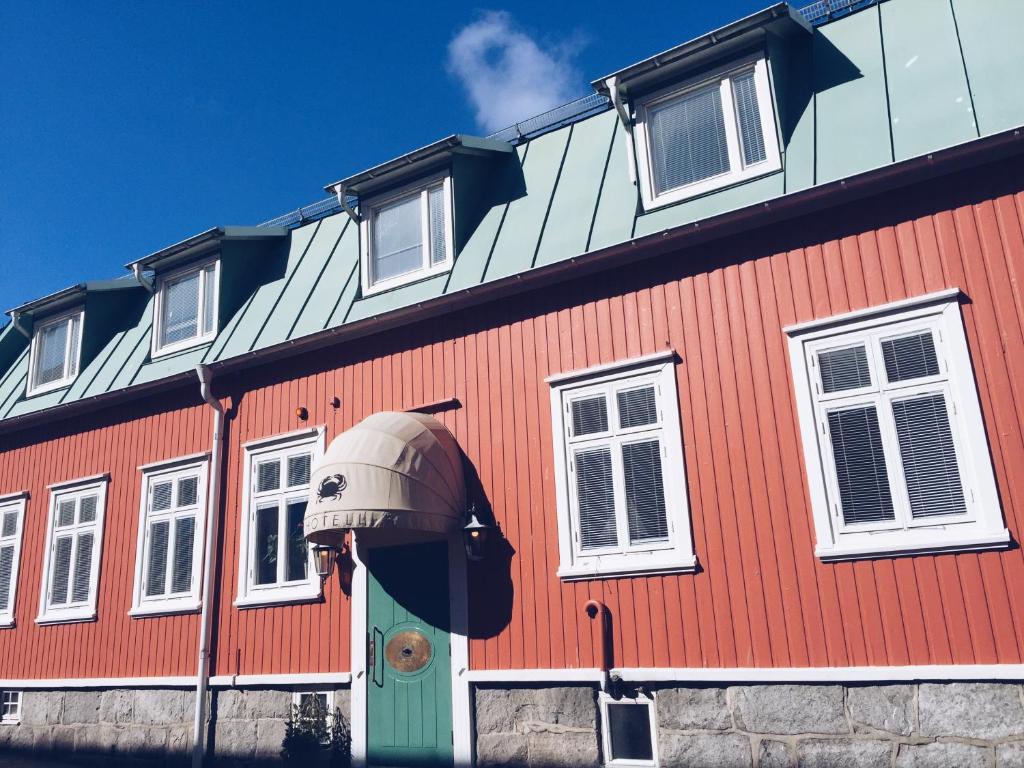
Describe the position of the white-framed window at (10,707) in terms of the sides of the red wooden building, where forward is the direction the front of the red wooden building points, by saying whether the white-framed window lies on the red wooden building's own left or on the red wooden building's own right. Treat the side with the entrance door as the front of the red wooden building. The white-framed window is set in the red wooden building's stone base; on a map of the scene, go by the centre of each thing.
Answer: on the red wooden building's own right

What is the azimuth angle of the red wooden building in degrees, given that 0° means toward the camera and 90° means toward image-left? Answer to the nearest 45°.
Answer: approximately 45°
